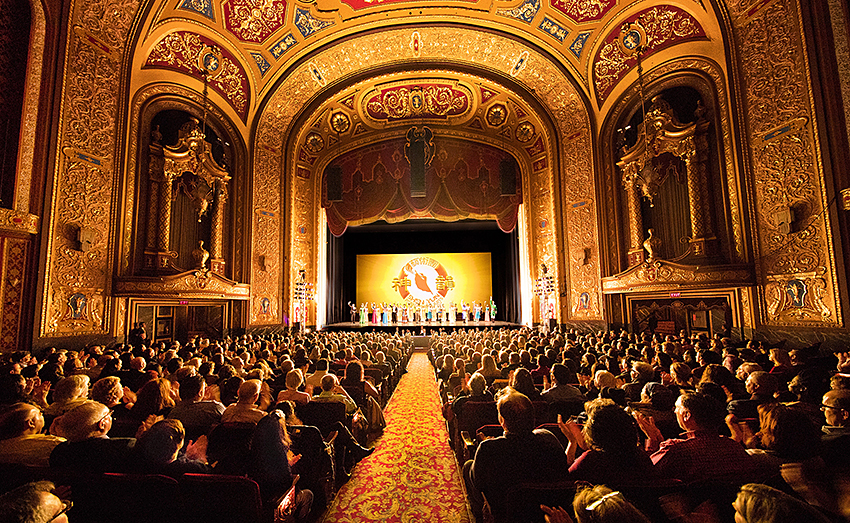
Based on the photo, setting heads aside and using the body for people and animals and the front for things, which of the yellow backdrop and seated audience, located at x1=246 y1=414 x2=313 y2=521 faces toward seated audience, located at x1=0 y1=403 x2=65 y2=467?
the yellow backdrop

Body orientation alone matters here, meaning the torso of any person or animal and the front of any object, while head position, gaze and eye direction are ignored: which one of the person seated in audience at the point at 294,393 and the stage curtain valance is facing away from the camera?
the person seated in audience

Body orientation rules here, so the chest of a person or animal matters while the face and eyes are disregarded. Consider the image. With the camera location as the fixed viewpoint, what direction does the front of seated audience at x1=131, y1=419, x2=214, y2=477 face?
facing away from the viewer and to the right of the viewer

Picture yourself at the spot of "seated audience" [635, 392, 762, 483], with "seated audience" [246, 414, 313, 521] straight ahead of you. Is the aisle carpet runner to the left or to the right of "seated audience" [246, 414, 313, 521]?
right

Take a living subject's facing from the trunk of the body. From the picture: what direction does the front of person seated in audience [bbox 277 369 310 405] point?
away from the camera

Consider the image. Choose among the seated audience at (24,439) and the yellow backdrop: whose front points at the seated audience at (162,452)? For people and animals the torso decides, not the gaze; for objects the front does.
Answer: the yellow backdrop

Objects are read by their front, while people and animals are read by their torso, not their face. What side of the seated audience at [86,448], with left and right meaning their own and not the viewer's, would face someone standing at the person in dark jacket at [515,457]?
right

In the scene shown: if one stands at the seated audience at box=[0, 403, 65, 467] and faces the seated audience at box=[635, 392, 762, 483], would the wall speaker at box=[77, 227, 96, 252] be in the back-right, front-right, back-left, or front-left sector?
back-left

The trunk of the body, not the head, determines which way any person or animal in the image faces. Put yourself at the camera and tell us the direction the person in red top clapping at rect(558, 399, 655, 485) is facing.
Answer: facing away from the viewer and to the left of the viewer

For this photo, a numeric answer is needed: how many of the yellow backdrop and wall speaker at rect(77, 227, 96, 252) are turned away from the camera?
0

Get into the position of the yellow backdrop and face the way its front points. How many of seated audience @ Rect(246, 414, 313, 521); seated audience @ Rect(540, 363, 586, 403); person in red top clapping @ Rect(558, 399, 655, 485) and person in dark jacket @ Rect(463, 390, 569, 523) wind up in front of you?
4

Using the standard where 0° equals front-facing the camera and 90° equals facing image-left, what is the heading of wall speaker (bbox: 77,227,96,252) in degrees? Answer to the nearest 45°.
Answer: approximately 315°

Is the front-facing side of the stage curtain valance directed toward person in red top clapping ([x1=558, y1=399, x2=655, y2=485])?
yes

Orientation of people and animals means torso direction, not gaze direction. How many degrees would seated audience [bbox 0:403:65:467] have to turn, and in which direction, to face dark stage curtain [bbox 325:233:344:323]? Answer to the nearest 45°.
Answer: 0° — they already face it
